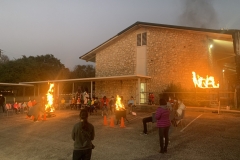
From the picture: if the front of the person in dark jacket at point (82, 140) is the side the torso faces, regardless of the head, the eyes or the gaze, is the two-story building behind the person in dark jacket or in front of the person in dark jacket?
in front

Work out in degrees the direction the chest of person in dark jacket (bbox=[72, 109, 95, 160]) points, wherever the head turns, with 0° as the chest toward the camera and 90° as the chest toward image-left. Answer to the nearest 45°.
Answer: approximately 180°

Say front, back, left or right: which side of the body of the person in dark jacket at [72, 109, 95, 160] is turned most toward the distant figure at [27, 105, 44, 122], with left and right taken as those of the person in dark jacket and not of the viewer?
front

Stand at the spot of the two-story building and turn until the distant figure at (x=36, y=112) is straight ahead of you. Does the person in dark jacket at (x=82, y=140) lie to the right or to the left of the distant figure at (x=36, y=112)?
left

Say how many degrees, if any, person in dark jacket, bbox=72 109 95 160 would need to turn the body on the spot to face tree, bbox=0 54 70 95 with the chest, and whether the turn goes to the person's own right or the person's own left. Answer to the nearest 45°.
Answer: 0° — they already face it
